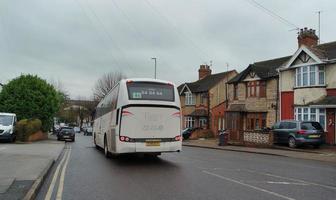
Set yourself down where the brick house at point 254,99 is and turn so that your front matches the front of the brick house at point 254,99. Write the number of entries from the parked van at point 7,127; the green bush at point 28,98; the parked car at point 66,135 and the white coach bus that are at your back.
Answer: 0

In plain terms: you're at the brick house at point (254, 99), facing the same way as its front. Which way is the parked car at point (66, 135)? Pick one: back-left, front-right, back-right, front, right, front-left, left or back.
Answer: front-right

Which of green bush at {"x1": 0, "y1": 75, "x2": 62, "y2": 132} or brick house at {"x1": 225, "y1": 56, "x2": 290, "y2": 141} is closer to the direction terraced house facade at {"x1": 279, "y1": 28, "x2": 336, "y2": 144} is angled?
the green bush

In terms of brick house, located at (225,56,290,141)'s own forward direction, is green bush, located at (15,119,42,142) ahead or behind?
ahead

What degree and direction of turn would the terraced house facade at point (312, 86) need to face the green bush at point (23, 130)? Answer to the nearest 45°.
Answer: approximately 45° to its right

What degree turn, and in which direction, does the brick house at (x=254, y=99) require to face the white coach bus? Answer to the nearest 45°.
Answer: approximately 45° to its left

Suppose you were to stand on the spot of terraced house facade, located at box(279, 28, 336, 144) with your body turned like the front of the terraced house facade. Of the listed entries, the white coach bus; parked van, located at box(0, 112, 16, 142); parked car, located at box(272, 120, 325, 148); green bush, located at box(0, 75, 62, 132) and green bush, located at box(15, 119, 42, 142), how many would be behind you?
0

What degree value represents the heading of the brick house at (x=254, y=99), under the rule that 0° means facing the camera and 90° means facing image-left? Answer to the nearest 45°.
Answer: approximately 45°

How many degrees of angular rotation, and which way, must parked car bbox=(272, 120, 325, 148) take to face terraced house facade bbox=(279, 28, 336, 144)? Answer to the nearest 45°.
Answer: approximately 45° to its right

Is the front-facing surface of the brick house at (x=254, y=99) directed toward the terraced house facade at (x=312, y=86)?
no

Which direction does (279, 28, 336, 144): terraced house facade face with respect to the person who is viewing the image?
facing the viewer and to the left of the viewer

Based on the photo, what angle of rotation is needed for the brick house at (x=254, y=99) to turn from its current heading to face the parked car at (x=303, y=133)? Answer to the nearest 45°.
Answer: approximately 45° to its left

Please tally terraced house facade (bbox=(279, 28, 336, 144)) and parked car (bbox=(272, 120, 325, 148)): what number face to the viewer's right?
0

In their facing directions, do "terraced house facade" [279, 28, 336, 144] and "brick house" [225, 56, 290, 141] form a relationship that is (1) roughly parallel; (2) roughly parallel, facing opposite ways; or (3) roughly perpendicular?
roughly parallel
